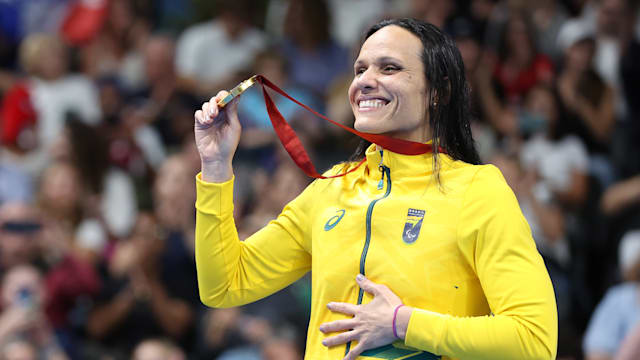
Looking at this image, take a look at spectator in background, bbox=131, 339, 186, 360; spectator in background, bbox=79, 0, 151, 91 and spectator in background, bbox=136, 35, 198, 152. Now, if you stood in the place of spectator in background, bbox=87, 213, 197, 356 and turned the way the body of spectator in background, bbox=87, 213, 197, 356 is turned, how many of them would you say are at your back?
2

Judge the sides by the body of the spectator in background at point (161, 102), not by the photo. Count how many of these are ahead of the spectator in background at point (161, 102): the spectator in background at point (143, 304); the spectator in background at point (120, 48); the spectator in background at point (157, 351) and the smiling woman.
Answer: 3

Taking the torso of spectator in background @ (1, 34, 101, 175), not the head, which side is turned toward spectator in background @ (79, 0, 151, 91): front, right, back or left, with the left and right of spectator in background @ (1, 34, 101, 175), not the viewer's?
left

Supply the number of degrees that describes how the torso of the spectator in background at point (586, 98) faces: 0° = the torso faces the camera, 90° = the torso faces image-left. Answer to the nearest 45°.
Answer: approximately 45°

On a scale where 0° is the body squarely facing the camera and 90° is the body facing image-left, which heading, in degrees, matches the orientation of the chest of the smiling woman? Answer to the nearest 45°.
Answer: approximately 45°

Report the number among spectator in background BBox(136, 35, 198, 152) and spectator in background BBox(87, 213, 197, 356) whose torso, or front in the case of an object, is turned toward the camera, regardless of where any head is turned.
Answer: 2

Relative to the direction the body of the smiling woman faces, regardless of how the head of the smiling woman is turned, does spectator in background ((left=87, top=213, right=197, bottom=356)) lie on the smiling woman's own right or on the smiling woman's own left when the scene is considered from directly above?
on the smiling woman's own right
